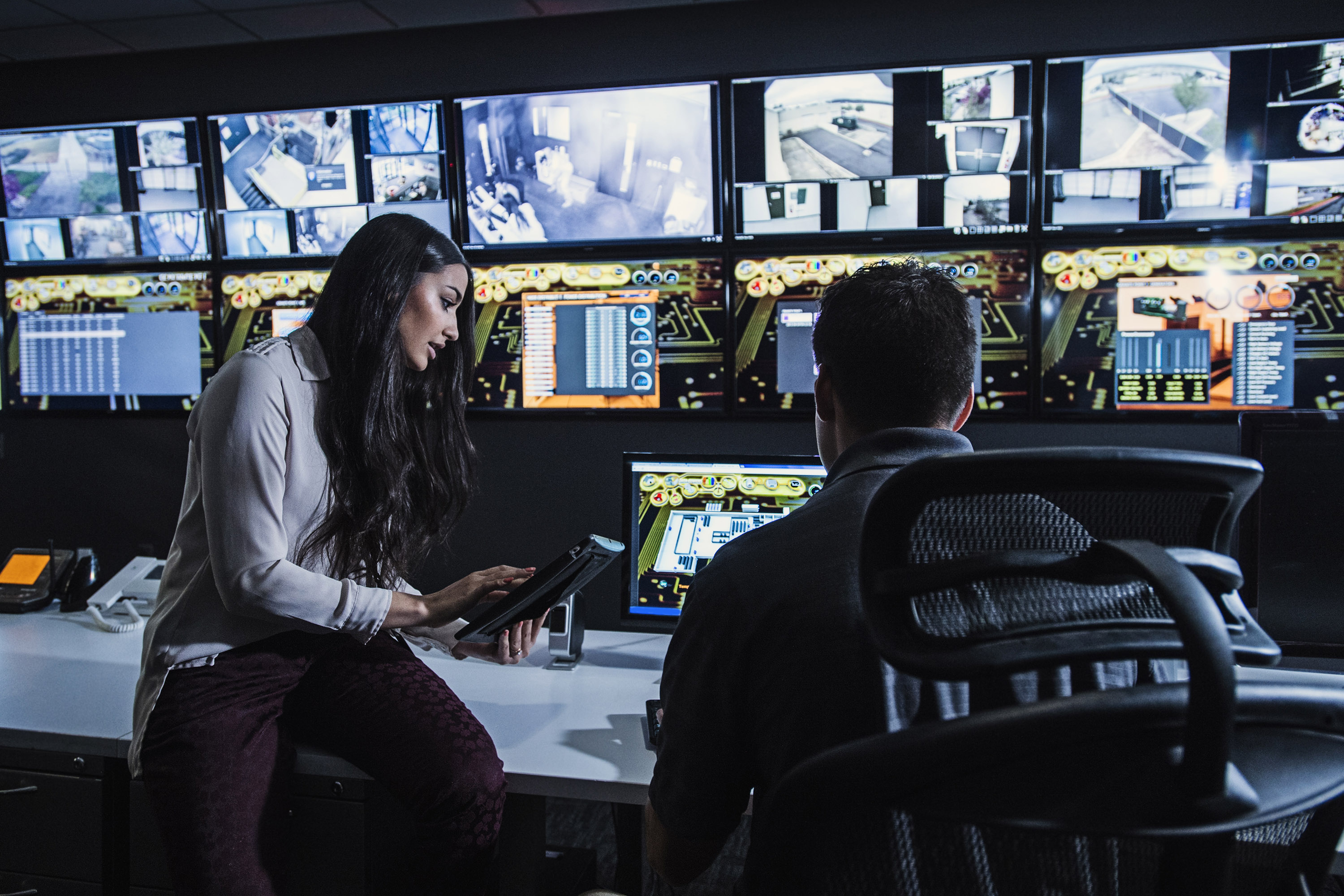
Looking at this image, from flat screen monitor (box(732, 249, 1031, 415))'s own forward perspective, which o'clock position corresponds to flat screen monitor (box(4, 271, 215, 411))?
flat screen monitor (box(4, 271, 215, 411)) is roughly at 3 o'clock from flat screen monitor (box(732, 249, 1031, 415)).

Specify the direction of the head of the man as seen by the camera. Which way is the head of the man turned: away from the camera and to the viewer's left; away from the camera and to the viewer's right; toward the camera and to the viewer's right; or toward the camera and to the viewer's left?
away from the camera and to the viewer's left

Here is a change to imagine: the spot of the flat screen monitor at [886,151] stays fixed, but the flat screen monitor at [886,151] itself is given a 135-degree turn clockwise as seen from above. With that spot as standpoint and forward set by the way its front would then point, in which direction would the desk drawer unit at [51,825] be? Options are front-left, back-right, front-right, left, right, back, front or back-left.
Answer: left

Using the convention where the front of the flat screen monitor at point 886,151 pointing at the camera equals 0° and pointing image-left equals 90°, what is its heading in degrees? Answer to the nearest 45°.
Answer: approximately 0°

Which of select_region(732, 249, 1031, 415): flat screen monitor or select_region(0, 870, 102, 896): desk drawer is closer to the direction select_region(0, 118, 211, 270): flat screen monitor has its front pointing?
the desk drawer

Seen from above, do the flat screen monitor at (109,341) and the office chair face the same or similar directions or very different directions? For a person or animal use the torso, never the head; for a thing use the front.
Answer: very different directions

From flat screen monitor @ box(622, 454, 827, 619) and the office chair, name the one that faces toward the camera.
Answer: the flat screen monitor

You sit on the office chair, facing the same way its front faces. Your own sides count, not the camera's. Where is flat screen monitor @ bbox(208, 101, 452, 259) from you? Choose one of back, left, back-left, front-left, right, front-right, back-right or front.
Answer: front

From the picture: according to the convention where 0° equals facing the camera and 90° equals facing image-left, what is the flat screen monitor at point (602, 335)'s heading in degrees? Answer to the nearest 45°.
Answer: approximately 0°

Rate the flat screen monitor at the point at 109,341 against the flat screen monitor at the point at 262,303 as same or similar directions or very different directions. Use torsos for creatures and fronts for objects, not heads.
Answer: same or similar directions

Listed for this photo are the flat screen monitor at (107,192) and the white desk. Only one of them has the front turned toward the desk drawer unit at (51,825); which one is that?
the flat screen monitor

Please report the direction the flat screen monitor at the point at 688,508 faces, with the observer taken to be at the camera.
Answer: facing the viewer

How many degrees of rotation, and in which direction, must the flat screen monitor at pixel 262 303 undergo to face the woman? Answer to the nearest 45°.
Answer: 0° — it already faces them

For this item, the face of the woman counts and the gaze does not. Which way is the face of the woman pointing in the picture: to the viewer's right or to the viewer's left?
to the viewer's right

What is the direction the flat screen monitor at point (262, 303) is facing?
toward the camera
